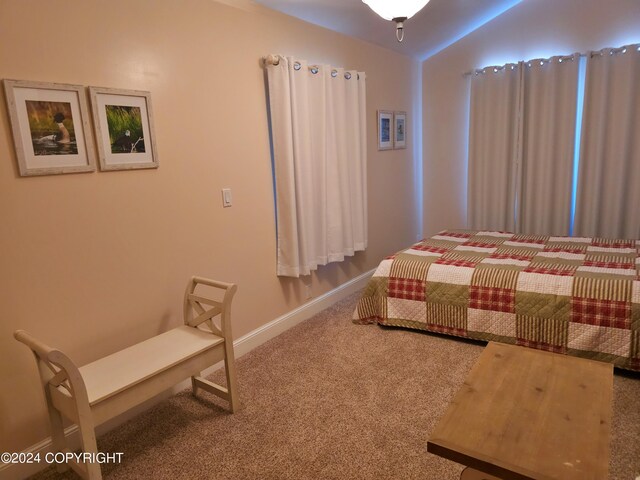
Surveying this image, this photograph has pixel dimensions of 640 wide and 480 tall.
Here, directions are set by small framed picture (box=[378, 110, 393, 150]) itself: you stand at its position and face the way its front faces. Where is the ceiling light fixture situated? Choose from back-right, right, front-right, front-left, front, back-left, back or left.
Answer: front-right

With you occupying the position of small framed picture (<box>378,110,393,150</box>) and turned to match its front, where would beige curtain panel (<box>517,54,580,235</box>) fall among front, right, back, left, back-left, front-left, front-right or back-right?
front-left

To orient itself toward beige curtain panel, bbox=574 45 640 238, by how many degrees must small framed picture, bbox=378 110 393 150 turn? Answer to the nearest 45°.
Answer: approximately 45° to its left

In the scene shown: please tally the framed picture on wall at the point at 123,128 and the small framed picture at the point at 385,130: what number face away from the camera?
0

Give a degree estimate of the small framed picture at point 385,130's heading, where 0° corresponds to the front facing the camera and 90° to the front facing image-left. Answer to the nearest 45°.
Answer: approximately 315°

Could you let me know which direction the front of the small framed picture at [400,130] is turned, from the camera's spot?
facing the viewer and to the right of the viewer

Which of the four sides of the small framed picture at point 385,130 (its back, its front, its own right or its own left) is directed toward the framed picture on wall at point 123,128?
right

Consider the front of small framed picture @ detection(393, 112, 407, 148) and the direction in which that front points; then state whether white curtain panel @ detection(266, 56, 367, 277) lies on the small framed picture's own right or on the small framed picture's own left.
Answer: on the small framed picture's own right

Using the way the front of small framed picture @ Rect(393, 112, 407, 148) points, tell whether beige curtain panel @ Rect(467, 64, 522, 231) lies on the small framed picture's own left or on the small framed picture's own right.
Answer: on the small framed picture's own left

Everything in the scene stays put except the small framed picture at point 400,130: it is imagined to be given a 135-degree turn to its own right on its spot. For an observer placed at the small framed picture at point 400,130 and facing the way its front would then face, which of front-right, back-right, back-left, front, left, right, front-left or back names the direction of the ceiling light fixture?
left

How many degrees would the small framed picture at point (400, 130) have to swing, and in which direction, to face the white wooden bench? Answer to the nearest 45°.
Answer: approximately 45° to its right

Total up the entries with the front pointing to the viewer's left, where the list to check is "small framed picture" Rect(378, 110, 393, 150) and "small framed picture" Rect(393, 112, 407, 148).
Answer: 0

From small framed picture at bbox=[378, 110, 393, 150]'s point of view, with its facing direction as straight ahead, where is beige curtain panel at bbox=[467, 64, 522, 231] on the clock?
The beige curtain panel is roughly at 10 o'clock from the small framed picture.

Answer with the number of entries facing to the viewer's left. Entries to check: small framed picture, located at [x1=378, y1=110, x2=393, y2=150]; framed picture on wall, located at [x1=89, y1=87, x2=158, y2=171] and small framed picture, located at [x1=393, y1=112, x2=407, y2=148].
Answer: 0

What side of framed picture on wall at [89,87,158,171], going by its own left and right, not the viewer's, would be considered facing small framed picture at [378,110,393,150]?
left

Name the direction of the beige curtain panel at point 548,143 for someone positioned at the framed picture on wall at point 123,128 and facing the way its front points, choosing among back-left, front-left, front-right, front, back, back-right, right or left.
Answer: front-left

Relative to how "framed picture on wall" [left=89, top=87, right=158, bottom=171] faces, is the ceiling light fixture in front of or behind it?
in front
